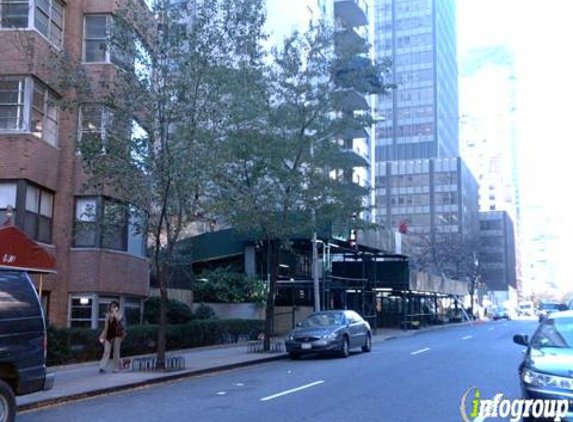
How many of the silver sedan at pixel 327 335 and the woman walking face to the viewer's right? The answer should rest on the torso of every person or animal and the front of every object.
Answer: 0

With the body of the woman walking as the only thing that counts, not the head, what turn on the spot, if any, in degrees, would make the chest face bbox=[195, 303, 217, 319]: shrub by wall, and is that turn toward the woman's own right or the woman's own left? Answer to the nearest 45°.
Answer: approximately 180°

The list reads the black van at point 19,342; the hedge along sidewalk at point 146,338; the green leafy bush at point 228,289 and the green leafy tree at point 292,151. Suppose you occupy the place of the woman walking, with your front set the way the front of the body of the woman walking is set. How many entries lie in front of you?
1

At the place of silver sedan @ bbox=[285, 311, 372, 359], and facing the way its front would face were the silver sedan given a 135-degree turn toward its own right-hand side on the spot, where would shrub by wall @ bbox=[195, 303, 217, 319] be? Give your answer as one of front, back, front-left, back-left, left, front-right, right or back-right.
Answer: front-left

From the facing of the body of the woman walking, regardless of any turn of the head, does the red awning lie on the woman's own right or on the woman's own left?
on the woman's own right

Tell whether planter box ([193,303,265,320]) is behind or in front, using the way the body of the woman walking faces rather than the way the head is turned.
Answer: behind

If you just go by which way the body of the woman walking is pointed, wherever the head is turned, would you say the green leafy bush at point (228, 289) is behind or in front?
behind

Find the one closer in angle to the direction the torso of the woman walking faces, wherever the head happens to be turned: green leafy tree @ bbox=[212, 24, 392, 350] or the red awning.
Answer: the red awning

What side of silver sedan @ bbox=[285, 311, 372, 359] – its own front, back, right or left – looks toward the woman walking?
front

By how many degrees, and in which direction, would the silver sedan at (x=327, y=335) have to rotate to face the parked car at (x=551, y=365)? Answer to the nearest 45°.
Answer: approximately 45° to its left

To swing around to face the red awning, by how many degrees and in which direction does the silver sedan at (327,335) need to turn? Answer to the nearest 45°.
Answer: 0° — it already faces it

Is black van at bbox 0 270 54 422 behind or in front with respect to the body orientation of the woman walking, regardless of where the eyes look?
in front

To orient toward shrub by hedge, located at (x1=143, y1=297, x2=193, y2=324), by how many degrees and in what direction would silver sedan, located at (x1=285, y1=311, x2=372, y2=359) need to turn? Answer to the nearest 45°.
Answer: approximately 90° to its right

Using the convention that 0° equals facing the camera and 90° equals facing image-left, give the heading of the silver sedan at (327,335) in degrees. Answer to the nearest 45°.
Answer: approximately 45°

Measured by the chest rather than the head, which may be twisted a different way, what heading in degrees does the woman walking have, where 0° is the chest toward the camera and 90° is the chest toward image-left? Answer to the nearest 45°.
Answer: approximately 0°
